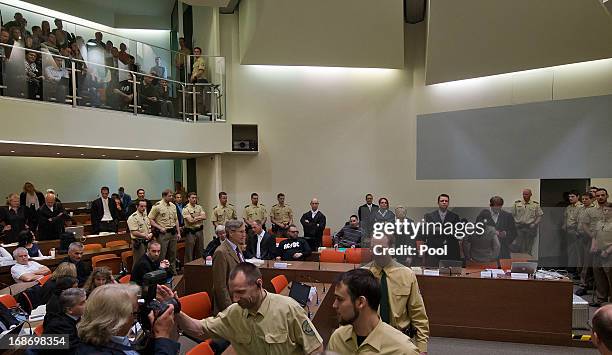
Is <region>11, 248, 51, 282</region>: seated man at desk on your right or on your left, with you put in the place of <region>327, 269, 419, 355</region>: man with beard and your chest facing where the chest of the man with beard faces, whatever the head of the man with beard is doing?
on your right

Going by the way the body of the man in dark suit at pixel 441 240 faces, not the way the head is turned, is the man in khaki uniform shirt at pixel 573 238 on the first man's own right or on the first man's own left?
on the first man's own left

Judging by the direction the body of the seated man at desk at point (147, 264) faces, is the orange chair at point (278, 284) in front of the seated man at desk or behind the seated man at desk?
in front

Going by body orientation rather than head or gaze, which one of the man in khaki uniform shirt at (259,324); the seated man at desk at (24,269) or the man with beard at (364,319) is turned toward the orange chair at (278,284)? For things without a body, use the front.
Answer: the seated man at desk

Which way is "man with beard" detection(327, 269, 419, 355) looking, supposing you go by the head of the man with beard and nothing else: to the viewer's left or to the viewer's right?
to the viewer's left

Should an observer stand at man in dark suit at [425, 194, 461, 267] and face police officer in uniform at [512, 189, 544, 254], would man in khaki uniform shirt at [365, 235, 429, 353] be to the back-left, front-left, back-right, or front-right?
back-right

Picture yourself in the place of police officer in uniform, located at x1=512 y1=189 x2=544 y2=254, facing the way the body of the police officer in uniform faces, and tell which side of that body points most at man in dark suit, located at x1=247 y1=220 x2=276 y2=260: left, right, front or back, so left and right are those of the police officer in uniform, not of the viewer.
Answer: right
